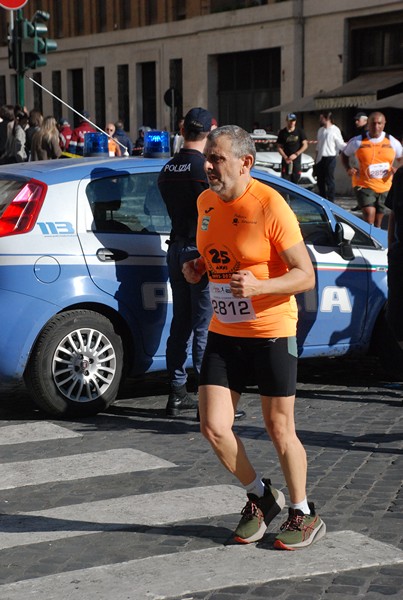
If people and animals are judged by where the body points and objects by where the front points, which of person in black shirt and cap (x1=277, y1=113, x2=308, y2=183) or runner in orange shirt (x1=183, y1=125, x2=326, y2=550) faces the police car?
the person in black shirt and cap

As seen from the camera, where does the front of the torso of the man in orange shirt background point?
toward the camera

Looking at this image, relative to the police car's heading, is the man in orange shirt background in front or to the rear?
in front

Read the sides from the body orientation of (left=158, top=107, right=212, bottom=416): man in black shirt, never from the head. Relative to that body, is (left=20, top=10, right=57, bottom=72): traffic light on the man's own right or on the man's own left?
on the man's own left

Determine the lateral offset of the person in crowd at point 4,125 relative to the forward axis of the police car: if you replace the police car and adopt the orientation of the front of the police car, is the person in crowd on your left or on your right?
on your left

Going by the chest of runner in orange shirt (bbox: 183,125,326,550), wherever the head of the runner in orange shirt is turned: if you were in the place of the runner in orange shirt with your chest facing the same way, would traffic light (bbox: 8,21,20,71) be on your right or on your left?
on your right

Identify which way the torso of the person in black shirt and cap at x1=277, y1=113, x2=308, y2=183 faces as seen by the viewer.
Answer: toward the camera

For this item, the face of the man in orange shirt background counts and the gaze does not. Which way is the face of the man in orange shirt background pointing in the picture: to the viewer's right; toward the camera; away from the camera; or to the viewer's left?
toward the camera

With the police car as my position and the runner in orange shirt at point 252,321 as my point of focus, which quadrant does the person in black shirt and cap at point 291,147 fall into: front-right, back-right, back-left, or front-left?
back-left

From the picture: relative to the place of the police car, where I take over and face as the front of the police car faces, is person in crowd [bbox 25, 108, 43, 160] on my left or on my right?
on my left

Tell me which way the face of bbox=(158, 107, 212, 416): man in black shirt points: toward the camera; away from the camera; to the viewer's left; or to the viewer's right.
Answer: away from the camera

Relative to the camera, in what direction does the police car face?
facing away from the viewer and to the right of the viewer
